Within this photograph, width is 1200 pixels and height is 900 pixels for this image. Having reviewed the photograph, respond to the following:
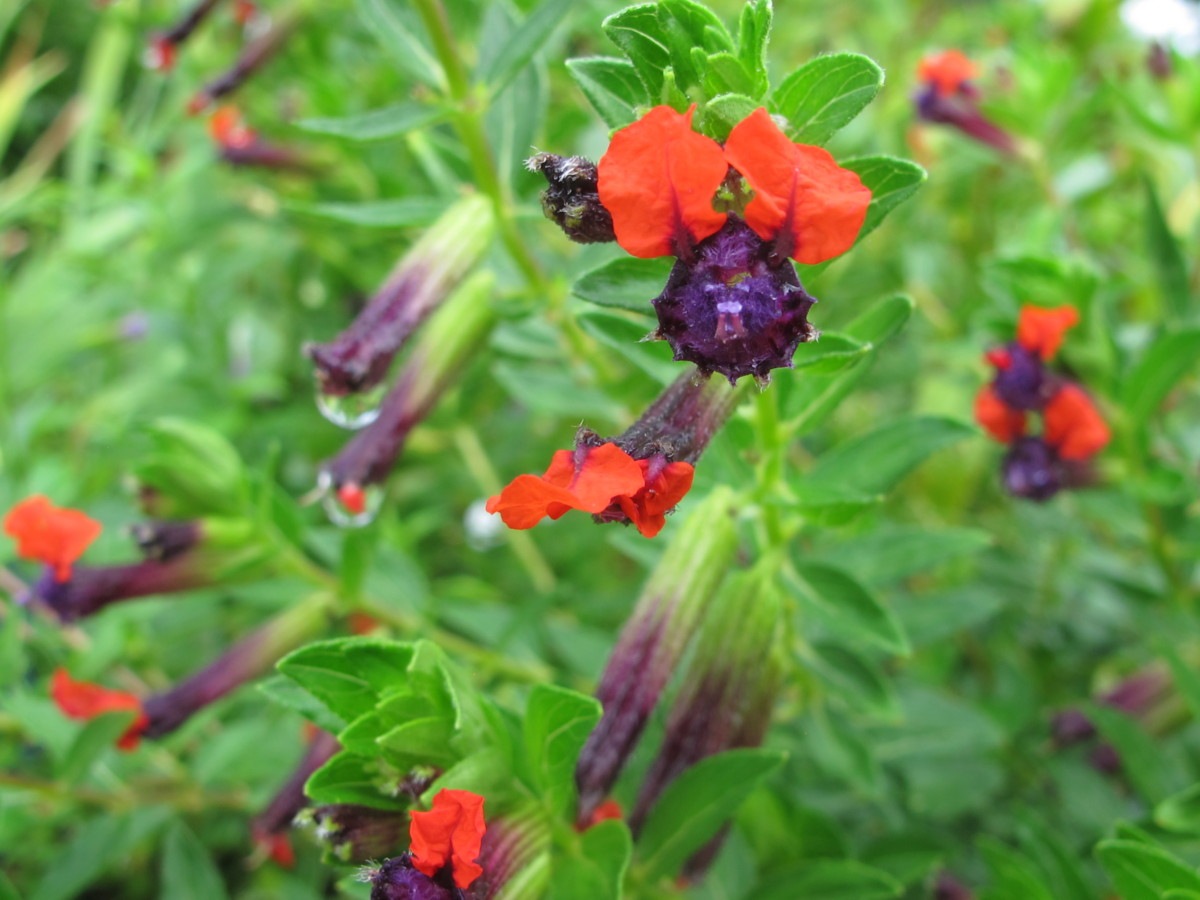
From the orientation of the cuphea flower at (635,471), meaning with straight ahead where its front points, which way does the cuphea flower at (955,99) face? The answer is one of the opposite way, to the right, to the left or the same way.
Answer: the same way

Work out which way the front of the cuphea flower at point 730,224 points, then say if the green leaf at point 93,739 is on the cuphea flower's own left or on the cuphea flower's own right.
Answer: on the cuphea flower's own right

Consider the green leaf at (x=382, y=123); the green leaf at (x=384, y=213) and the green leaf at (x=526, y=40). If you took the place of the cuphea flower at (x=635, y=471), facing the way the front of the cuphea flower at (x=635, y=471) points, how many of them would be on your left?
0

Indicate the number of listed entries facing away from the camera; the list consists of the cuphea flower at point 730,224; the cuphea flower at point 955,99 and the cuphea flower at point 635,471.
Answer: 0

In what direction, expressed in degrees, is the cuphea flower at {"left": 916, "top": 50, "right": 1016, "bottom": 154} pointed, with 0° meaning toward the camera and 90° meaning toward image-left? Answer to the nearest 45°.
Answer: approximately 45°

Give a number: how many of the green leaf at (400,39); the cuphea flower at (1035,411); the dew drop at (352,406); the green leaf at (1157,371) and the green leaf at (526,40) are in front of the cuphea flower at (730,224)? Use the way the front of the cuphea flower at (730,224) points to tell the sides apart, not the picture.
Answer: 0

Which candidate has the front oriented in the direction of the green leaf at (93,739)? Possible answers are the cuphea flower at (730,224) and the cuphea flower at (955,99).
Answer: the cuphea flower at (955,99)
